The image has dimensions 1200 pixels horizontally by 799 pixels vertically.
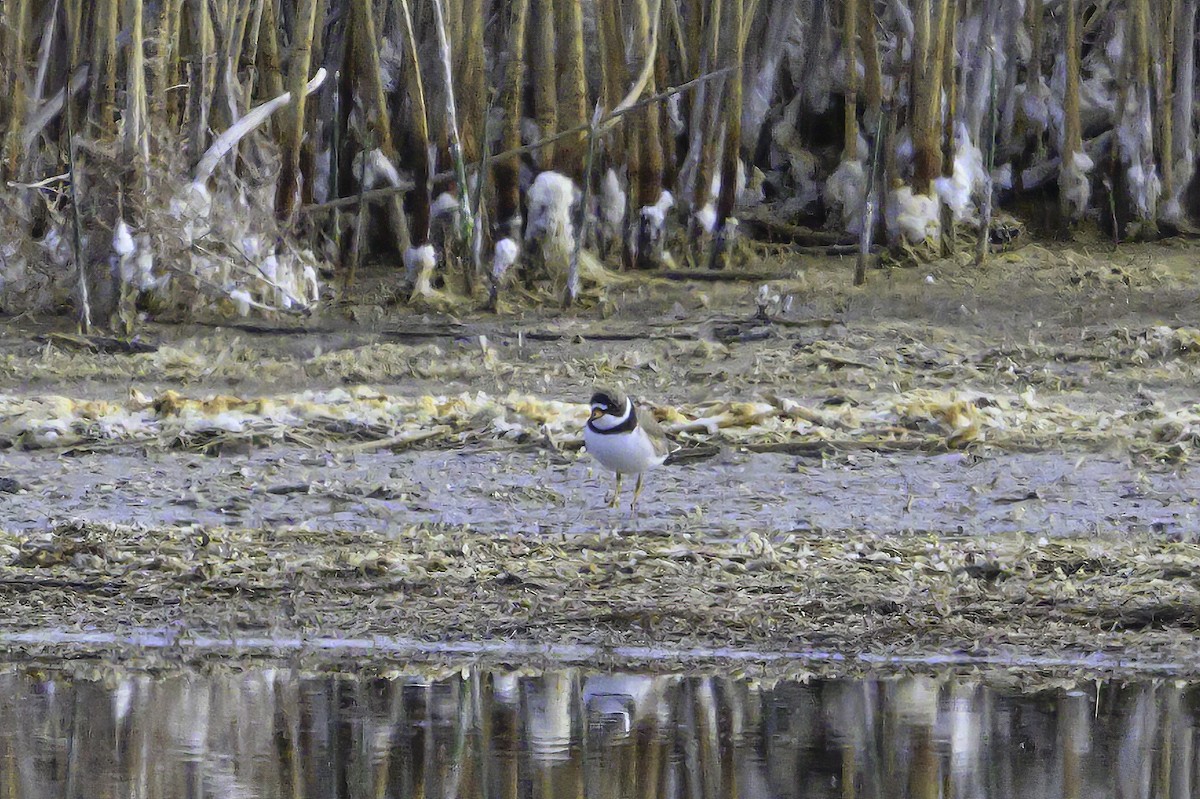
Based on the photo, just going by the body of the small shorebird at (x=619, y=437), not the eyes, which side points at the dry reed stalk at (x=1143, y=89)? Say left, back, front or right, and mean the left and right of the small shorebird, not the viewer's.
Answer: back

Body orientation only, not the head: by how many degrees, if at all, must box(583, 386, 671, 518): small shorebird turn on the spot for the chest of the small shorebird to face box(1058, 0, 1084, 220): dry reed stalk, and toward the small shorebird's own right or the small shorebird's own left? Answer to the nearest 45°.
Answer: approximately 180°

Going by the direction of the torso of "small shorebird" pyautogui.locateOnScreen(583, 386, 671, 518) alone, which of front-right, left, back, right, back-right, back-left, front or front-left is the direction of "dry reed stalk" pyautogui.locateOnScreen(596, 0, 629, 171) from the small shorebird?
back-right

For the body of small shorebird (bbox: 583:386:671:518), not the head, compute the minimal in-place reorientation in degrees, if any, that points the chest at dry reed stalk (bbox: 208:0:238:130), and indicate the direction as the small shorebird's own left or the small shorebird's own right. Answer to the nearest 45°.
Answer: approximately 90° to the small shorebird's own right

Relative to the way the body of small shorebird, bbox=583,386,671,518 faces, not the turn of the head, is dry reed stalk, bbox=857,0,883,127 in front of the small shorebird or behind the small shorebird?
behind

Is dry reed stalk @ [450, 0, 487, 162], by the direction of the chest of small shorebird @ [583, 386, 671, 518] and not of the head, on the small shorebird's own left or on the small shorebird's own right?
on the small shorebird's own right

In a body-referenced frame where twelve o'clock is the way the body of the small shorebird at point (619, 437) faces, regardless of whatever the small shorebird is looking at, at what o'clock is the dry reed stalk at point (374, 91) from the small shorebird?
The dry reed stalk is roughly at 4 o'clock from the small shorebird.

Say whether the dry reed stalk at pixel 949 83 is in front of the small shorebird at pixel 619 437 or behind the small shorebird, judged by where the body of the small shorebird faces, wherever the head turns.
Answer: behind

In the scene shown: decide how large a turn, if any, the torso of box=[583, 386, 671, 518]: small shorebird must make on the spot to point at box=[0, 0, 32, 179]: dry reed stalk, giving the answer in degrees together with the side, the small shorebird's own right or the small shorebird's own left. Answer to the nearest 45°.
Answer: approximately 90° to the small shorebird's own right

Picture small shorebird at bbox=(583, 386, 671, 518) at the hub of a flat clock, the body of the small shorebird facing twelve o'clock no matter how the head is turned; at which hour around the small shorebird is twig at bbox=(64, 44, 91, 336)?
The twig is roughly at 3 o'clock from the small shorebird.

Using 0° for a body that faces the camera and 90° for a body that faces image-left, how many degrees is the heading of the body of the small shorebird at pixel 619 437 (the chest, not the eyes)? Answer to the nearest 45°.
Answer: approximately 45°

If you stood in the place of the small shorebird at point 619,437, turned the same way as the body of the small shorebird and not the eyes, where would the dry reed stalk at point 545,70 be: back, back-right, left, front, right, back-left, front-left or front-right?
back-right

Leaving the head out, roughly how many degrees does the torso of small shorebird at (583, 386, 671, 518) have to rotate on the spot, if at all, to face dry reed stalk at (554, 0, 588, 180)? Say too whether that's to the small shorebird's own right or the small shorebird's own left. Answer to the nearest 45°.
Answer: approximately 135° to the small shorebird's own right

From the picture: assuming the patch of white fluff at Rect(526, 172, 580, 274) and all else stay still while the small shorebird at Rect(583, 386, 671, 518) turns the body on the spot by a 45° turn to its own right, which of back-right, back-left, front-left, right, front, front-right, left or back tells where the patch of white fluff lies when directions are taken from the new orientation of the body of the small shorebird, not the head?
right
